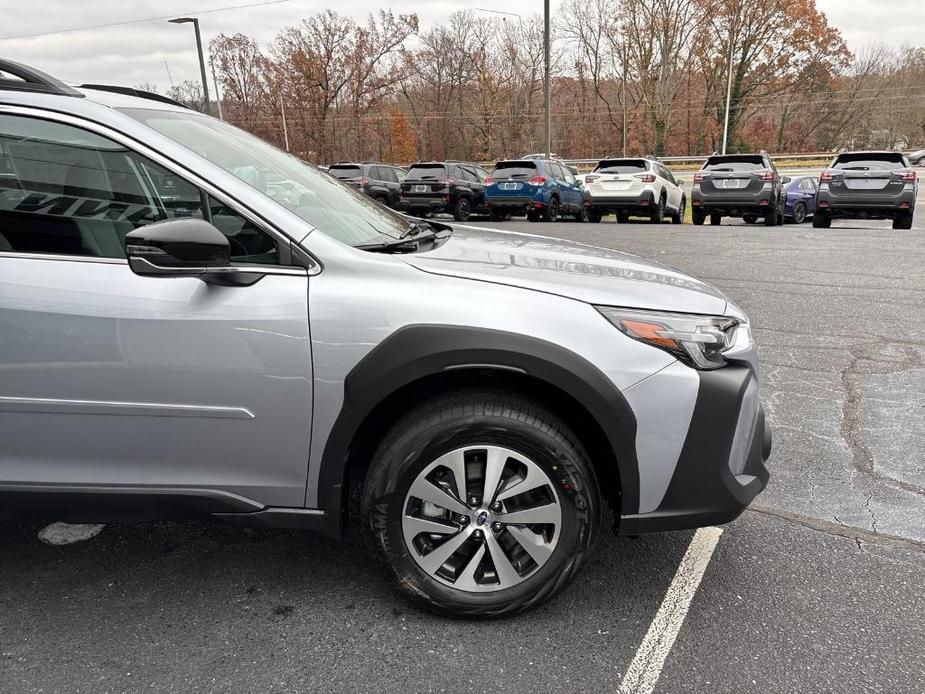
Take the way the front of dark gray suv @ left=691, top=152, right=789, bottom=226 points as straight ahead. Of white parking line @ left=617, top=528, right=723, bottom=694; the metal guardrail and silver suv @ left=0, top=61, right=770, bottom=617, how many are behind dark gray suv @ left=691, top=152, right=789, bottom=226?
2

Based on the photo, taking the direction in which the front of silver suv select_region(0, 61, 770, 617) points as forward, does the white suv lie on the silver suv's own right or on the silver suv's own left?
on the silver suv's own left

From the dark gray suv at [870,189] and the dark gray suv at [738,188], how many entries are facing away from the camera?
2

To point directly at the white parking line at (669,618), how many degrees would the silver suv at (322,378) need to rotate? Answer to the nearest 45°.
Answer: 0° — it already faces it

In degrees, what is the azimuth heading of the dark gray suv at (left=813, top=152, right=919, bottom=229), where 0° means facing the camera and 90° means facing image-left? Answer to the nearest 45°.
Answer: approximately 180°

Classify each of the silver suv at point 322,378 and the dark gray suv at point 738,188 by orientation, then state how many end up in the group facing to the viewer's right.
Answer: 1

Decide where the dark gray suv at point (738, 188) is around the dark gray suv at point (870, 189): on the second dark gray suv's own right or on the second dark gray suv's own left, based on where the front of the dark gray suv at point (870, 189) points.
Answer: on the second dark gray suv's own left

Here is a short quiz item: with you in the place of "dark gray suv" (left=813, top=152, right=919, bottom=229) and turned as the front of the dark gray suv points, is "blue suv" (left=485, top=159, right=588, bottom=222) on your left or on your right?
on your left

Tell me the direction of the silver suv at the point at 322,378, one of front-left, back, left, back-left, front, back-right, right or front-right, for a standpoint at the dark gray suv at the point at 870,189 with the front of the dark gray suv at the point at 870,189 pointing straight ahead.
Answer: back

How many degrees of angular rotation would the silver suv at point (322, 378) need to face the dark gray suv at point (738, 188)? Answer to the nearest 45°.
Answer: approximately 45° to its left

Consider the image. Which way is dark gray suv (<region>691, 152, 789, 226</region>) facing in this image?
away from the camera

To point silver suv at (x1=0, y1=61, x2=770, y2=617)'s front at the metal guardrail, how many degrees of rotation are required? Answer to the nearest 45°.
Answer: approximately 45° to its left

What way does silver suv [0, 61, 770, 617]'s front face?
to the viewer's right

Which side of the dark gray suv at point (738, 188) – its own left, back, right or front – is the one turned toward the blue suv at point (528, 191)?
left
